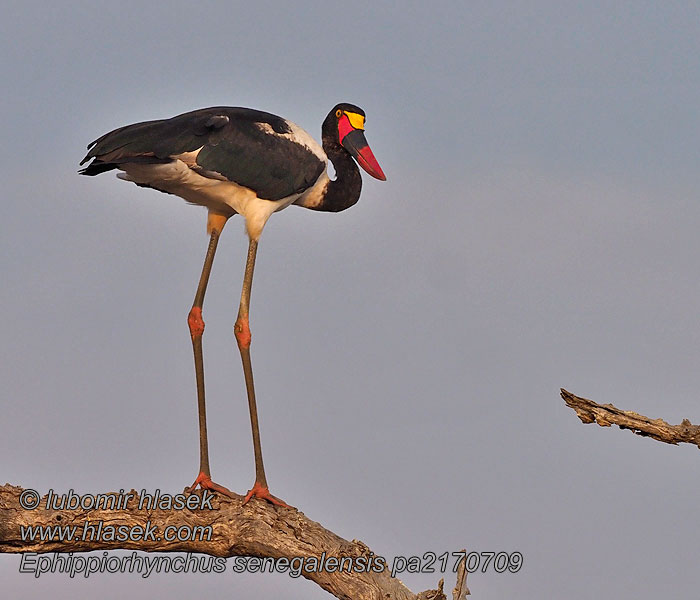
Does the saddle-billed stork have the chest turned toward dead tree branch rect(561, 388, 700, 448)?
yes

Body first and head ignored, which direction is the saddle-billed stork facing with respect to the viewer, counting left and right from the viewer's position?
facing to the right of the viewer
